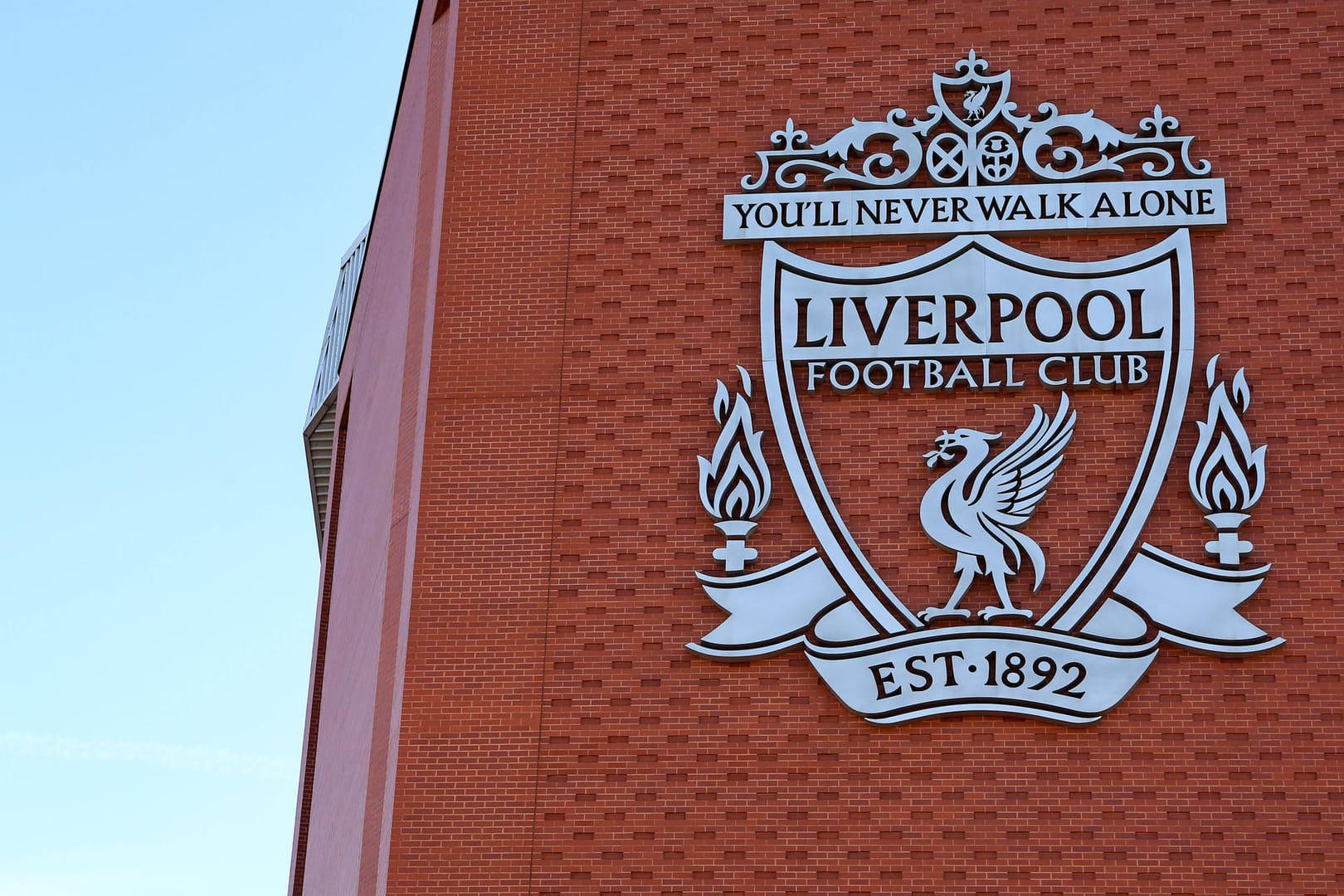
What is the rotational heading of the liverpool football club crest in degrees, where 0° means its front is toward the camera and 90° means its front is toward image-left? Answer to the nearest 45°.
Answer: approximately 0°

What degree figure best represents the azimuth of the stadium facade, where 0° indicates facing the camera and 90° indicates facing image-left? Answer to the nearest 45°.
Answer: approximately 0°
